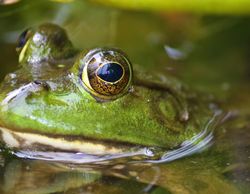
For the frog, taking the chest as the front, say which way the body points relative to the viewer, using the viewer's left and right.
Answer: facing the viewer and to the left of the viewer
